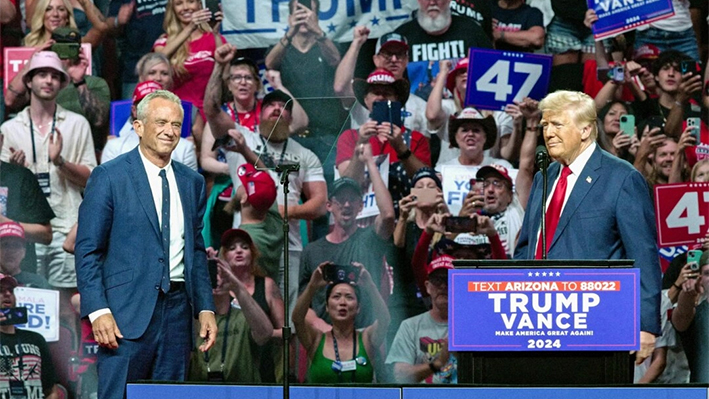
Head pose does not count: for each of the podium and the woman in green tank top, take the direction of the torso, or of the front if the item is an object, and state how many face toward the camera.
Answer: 2

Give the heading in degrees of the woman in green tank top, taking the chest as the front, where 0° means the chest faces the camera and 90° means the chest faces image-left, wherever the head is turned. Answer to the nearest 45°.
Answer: approximately 0°

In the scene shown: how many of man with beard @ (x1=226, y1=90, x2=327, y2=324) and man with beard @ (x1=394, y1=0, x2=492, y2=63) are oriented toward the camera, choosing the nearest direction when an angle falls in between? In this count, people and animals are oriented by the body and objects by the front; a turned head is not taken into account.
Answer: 2

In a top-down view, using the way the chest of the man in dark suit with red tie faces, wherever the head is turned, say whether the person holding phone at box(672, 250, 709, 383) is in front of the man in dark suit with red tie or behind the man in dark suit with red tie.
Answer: behind

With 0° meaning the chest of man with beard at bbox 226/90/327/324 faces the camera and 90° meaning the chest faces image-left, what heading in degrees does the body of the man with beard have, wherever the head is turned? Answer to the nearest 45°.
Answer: approximately 0°

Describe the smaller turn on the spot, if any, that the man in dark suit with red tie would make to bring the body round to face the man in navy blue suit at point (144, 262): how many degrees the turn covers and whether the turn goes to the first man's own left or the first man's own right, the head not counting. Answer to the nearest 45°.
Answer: approximately 45° to the first man's own right
